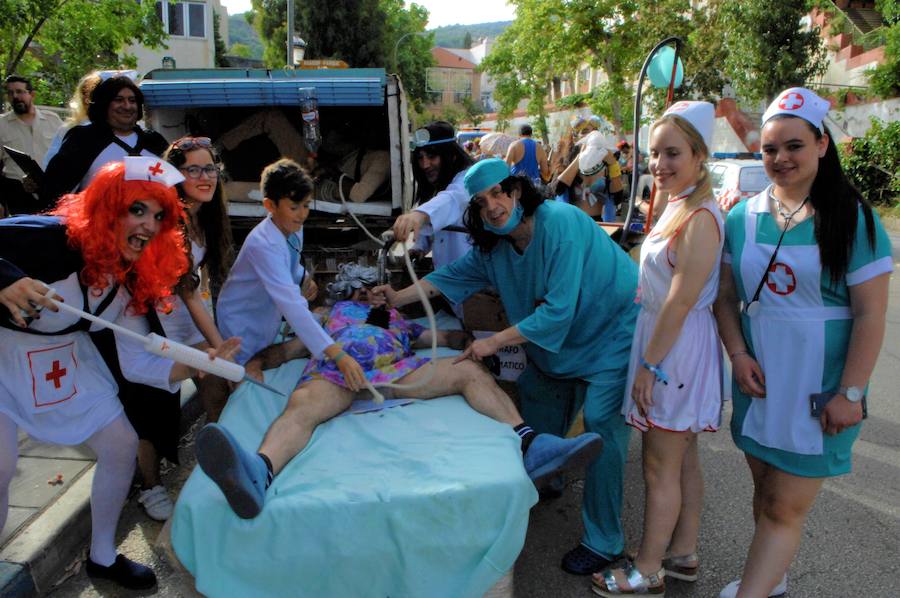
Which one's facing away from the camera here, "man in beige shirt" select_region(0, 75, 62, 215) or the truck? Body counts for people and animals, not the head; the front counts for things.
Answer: the truck

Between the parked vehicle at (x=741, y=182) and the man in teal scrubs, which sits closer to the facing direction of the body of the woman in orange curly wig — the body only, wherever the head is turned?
the man in teal scrubs

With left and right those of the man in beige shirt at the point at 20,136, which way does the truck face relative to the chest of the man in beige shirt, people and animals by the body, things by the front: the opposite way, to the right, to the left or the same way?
the opposite way

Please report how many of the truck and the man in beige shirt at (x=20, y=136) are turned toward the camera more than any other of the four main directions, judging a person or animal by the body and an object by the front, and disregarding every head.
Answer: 1

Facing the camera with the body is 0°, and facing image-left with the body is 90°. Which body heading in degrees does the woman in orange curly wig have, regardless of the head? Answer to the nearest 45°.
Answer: approximately 315°

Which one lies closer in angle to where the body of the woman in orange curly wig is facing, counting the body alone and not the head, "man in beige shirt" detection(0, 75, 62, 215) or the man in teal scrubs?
the man in teal scrubs

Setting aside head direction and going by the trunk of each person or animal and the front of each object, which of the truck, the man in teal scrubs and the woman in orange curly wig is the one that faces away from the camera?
the truck

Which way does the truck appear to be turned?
away from the camera
